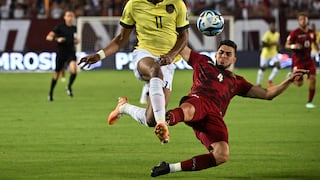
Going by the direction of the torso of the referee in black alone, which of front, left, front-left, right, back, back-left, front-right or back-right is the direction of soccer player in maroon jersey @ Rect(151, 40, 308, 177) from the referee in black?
front-right

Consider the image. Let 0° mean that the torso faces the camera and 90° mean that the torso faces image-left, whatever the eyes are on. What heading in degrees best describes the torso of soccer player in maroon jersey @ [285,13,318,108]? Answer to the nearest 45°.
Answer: approximately 0°

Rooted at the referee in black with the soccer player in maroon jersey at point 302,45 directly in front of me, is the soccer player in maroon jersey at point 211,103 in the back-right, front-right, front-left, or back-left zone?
front-right

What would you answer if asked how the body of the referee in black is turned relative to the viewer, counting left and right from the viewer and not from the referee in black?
facing the viewer and to the right of the viewer

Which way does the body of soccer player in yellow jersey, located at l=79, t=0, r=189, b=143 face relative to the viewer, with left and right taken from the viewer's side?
facing the viewer

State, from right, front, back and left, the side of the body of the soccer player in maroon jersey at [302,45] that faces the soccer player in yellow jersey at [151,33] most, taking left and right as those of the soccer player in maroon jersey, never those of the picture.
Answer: front

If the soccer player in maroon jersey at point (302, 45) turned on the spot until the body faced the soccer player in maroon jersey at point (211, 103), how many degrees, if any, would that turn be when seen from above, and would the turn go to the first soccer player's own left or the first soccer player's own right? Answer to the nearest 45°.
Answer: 0° — they already face them

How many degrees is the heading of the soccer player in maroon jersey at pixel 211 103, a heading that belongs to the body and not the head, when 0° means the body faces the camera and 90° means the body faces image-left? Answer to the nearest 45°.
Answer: approximately 0°

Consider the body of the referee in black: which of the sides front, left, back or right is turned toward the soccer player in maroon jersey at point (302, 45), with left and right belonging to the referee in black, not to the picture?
front
